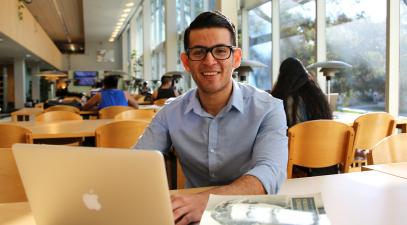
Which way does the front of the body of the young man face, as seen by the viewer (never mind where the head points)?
toward the camera

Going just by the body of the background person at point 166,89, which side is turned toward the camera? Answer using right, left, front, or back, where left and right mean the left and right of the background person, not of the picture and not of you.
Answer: back

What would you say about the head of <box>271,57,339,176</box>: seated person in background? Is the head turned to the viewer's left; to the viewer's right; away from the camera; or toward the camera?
away from the camera

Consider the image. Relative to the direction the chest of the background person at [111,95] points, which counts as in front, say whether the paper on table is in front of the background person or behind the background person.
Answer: behind

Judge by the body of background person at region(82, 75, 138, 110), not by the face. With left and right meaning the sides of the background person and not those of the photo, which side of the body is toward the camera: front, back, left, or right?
back

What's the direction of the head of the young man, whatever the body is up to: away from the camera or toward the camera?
toward the camera

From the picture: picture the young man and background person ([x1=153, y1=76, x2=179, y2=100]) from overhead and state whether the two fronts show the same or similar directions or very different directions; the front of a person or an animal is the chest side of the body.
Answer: very different directions

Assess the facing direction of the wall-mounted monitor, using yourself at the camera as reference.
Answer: facing the viewer

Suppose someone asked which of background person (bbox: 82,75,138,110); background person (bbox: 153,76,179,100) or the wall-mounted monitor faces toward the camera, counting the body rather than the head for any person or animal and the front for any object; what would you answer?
the wall-mounted monitor

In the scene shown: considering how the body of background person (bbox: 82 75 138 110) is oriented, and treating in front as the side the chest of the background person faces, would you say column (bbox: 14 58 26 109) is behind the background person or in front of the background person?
in front

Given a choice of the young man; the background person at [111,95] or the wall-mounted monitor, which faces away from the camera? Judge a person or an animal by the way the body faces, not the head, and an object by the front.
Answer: the background person
